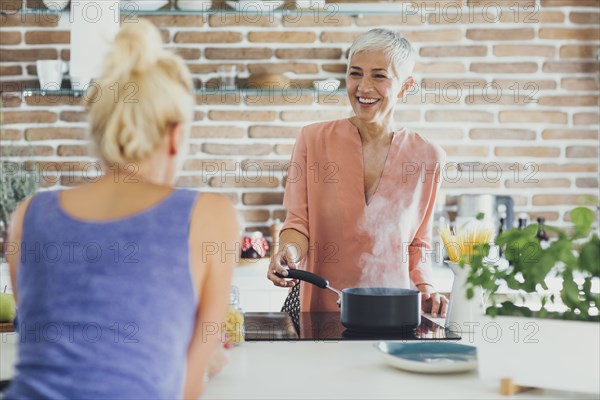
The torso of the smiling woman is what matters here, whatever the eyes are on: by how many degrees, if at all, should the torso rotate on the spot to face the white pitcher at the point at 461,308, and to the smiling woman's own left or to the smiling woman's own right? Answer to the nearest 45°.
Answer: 0° — they already face it

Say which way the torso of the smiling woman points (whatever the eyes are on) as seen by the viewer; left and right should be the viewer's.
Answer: facing the viewer

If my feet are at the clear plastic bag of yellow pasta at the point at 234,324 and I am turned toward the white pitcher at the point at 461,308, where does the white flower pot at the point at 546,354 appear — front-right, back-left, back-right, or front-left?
front-right

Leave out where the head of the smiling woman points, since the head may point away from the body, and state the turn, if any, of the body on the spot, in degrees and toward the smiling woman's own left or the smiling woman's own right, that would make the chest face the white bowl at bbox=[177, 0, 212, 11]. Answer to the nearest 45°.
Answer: approximately 135° to the smiling woman's own right

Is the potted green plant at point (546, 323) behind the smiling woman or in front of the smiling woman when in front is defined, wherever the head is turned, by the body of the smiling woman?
in front

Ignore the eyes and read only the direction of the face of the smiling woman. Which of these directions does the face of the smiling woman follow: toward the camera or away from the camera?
toward the camera

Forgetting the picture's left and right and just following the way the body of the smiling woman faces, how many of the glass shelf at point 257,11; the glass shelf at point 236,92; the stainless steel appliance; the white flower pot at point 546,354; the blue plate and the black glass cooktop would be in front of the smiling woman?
3

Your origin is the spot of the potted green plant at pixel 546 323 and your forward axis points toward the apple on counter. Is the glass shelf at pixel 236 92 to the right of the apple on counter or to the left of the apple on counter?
right

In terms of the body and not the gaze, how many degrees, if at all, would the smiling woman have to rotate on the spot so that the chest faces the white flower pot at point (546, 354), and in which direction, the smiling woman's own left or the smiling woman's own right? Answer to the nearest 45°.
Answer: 0° — they already face it

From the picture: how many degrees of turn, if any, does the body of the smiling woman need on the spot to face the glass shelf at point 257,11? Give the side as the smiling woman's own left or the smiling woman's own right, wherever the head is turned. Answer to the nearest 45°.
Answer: approximately 180°

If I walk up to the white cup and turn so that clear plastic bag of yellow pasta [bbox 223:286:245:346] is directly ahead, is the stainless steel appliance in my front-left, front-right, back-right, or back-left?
front-left

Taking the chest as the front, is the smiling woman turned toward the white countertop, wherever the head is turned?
yes

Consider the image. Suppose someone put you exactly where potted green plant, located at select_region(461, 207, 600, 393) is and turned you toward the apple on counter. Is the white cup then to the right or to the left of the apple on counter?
right

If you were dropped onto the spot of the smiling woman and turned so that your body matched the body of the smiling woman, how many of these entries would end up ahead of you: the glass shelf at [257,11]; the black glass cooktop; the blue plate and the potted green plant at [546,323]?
3

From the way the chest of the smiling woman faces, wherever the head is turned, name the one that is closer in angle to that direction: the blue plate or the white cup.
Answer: the blue plate

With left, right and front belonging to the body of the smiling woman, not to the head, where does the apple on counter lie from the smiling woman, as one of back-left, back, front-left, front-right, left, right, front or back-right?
front-right

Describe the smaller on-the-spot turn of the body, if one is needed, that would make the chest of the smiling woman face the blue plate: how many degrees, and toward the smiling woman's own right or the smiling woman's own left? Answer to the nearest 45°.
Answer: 0° — they already face it
